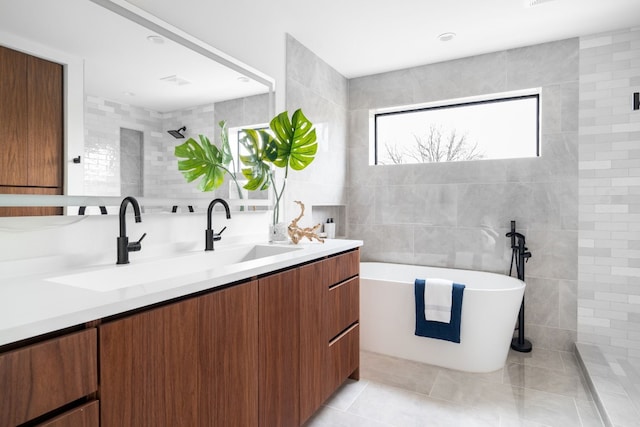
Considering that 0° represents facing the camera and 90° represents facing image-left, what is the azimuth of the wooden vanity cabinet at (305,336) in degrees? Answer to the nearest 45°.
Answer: approximately 315°

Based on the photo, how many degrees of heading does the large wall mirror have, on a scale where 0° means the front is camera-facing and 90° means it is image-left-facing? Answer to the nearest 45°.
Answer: approximately 315°

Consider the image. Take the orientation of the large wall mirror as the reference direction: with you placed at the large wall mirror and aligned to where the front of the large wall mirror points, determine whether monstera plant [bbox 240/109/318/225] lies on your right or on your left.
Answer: on your left

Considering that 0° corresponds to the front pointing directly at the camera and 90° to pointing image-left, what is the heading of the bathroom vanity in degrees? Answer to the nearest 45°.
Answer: approximately 315°

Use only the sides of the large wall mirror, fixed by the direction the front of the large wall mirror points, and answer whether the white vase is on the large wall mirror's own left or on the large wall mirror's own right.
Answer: on the large wall mirror's own left

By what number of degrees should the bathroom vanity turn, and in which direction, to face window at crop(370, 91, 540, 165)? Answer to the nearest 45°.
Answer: approximately 90° to its left
